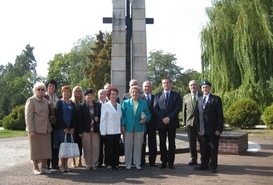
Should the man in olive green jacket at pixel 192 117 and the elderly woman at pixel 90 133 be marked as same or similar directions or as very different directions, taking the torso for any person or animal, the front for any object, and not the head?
same or similar directions

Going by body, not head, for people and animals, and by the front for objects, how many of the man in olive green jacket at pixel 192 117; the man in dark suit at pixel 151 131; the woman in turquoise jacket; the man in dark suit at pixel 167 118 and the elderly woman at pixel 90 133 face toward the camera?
5

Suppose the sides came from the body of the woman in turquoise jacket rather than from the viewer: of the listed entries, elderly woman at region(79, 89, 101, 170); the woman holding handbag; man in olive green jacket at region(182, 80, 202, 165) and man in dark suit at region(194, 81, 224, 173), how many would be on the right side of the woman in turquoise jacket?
2

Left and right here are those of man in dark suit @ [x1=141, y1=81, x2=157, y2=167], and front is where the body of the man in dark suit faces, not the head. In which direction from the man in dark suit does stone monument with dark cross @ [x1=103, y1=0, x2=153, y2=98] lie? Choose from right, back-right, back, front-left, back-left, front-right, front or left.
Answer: back

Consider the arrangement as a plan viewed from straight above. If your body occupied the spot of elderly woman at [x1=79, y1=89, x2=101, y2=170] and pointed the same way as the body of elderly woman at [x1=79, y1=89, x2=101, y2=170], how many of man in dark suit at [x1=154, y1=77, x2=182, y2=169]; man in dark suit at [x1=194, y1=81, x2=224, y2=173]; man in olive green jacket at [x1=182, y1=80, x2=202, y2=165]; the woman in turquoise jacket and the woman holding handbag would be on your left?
4

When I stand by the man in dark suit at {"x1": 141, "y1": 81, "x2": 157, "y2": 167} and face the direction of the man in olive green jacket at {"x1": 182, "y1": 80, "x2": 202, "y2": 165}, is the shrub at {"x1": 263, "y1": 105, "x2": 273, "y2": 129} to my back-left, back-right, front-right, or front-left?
front-left

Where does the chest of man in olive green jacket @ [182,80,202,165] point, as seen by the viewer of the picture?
toward the camera

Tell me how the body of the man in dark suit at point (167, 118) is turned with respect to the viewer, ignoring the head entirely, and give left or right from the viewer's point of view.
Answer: facing the viewer

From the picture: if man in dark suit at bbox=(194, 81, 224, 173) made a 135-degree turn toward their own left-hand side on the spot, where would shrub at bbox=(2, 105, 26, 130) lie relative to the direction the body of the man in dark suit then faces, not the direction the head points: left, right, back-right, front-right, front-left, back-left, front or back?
back-left

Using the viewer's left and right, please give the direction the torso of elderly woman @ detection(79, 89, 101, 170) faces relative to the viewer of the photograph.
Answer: facing the viewer

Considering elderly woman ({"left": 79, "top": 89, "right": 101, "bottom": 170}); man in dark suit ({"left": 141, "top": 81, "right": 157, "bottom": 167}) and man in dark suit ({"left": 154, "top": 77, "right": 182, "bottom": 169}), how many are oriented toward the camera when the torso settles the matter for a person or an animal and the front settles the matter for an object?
3

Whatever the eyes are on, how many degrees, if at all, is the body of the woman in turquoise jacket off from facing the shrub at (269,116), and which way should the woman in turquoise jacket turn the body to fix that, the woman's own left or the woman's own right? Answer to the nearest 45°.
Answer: approximately 135° to the woman's own left

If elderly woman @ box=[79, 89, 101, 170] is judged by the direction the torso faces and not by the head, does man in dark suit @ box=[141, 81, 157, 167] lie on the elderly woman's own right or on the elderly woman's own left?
on the elderly woman's own left

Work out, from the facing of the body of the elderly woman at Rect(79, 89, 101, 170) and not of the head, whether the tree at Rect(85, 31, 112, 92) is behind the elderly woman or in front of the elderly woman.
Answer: behind
